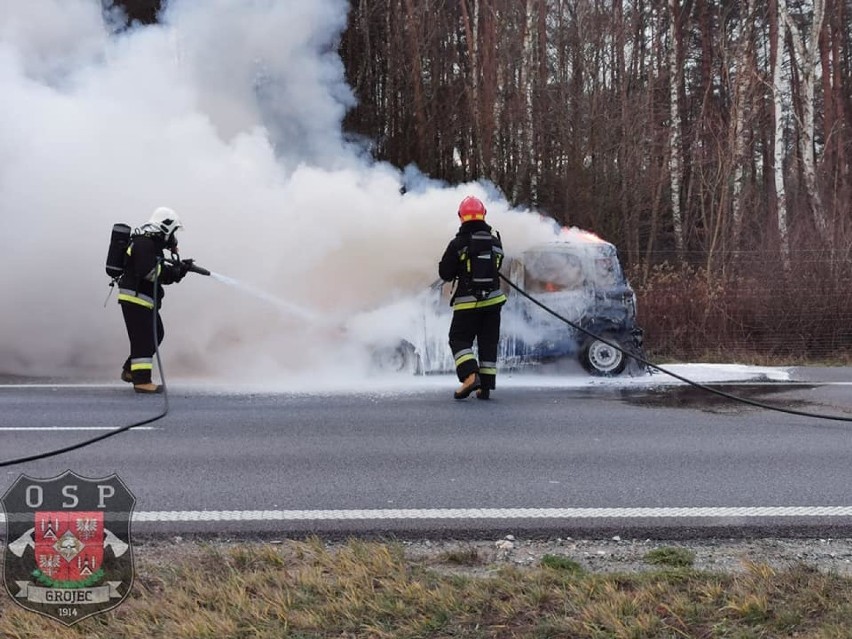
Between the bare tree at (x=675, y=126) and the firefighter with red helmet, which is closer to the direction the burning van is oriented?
the firefighter with red helmet

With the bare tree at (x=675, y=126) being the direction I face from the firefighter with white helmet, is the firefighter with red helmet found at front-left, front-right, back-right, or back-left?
front-right

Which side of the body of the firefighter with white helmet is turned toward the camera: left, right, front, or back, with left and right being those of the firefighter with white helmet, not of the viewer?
right

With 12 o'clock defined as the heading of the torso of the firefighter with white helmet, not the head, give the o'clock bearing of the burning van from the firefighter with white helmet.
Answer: The burning van is roughly at 12 o'clock from the firefighter with white helmet.

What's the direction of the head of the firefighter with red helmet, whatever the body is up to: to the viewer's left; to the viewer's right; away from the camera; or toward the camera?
away from the camera

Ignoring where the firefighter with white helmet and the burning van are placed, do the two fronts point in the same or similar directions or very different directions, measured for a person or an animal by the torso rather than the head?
very different directions
